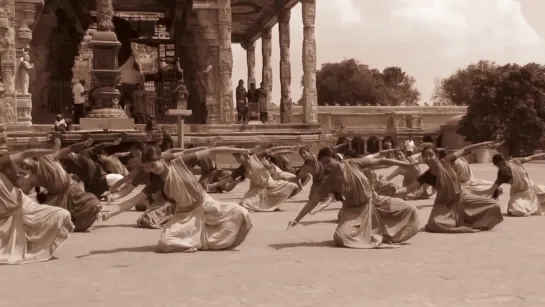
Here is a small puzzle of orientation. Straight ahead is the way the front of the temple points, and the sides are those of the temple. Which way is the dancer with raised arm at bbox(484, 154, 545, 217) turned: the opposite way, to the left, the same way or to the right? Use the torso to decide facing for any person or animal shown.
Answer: to the right

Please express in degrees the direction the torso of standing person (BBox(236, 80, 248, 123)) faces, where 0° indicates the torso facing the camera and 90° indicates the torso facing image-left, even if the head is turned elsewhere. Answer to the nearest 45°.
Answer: approximately 0°

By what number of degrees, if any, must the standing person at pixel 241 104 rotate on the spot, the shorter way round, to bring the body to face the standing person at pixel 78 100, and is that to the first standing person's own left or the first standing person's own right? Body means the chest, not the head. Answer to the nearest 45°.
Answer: approximately 45° to the first standing person's own right

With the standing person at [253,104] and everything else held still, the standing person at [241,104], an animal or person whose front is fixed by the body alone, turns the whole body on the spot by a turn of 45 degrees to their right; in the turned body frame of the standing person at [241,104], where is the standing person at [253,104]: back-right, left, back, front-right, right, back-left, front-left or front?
back

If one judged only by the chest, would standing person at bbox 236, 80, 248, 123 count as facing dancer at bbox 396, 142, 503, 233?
yes

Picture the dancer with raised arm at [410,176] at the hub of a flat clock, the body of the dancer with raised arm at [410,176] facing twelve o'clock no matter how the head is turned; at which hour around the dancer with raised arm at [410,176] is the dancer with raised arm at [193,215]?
the dancer with raised arm at [193,215] is roughly at 11 o'clock from the dancer with raised arm at [410,176].

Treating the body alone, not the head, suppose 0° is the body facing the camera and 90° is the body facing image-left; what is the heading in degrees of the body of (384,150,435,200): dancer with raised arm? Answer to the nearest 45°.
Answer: approximately 45°

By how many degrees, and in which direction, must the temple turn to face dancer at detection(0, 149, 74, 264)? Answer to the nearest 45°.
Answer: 0° — it already faces them

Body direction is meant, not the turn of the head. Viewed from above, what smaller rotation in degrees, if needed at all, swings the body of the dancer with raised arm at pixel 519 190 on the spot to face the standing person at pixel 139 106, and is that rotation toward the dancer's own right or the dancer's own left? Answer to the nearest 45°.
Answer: approximately 90° to the dancer's own right

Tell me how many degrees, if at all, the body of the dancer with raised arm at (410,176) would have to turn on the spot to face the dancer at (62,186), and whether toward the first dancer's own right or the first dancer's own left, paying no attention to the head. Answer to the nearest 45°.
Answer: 0° — they already face them
